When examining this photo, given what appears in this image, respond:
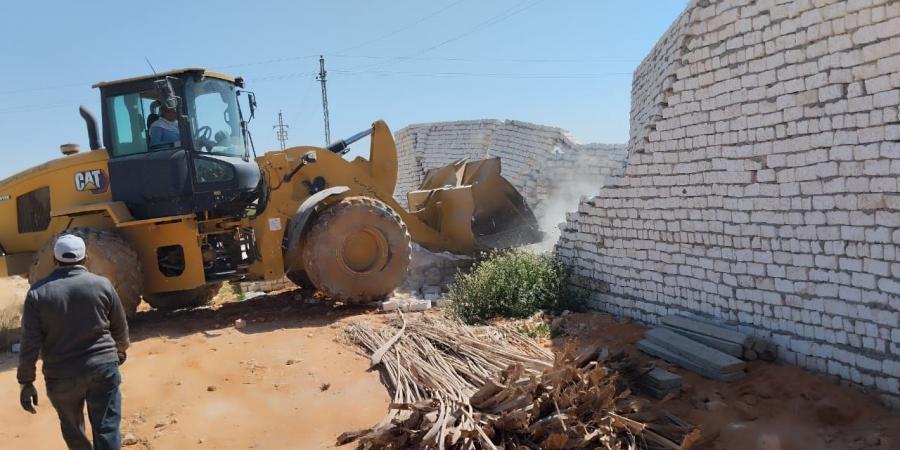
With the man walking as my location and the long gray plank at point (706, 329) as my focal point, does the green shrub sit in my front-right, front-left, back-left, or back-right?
front-left

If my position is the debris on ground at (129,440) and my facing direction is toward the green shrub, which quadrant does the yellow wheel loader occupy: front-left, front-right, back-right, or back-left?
front-left

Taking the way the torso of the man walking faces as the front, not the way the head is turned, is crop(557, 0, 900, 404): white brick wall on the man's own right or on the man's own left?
on the man's own right

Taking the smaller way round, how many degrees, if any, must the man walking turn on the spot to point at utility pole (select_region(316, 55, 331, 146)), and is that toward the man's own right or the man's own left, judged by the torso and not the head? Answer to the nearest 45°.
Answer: approximately 45° to the man's own right

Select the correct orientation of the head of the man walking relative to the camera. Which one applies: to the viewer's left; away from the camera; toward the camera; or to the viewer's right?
away from the camera

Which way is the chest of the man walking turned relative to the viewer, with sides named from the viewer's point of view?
facing away from the viewer

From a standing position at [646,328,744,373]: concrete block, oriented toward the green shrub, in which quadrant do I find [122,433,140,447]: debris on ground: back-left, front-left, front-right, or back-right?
front-left

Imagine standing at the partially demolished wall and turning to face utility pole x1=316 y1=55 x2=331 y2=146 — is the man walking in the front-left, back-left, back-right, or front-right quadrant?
back-left

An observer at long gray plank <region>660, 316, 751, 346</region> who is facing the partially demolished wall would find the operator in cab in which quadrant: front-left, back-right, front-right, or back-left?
front-left

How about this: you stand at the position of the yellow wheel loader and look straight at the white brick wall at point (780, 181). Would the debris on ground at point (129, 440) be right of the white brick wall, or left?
right

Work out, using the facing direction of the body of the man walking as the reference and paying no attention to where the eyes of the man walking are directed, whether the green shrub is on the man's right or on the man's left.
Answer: on the man's right
